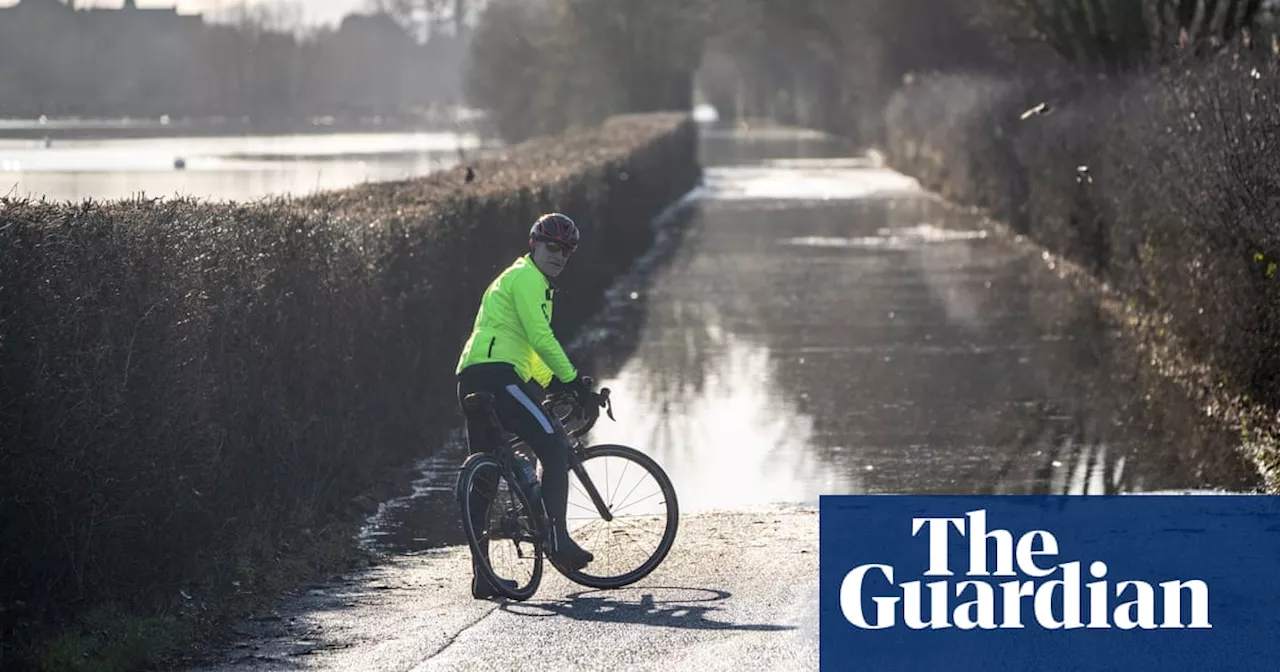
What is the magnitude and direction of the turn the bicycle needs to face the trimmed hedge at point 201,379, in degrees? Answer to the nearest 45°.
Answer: approximately 135° to its left

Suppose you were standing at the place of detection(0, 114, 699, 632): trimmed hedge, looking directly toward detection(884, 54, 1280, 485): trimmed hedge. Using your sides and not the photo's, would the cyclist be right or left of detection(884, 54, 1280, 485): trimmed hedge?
right

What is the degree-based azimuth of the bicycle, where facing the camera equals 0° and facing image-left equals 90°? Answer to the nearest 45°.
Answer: approximately 225°

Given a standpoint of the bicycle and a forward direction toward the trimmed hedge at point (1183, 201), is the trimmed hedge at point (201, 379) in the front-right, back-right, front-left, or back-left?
back-left

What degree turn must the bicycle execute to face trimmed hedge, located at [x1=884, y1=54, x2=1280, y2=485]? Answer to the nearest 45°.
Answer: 0° — it already faces it
